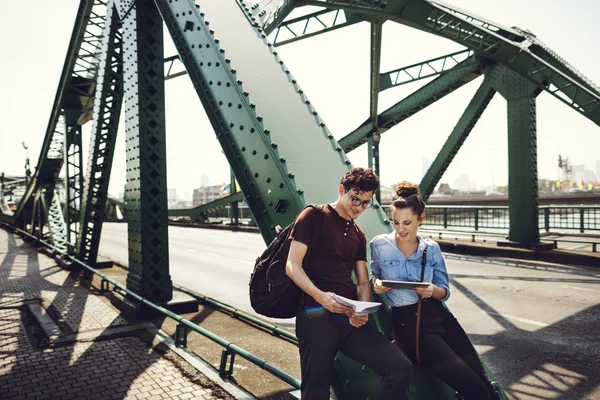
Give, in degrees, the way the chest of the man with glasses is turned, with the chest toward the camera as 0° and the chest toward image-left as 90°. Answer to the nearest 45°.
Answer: approximately 315°

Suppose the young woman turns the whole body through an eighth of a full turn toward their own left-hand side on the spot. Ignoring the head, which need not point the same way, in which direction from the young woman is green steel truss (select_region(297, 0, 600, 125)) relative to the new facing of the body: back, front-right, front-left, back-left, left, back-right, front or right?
back-left

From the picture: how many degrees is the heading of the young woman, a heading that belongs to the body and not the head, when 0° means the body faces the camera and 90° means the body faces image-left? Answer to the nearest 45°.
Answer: approximately 0°

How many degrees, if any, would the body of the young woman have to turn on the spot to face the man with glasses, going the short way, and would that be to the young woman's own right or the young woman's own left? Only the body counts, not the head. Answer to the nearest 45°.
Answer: approximately 45° to the young woman's own right

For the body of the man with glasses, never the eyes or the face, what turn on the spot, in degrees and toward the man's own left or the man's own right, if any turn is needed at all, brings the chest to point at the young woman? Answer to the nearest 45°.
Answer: approximately 90° to the man's own left
